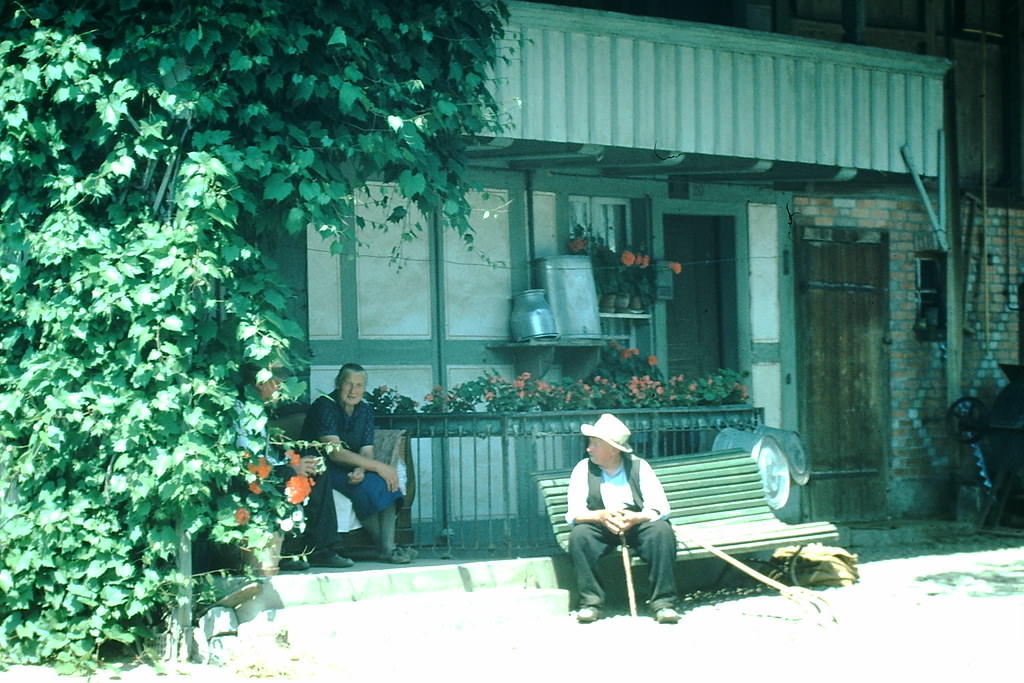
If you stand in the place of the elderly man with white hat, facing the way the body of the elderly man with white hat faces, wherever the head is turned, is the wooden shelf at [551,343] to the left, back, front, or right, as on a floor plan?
back

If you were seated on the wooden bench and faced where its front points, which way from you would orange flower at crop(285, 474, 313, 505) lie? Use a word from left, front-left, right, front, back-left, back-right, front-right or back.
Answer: right

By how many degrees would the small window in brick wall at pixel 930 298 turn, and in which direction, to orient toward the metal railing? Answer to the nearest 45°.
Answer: approximately 45° to its right

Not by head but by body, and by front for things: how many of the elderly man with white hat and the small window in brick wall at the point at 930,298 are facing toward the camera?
2

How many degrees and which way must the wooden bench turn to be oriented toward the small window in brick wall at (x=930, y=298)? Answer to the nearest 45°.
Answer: approximately 90° to its left

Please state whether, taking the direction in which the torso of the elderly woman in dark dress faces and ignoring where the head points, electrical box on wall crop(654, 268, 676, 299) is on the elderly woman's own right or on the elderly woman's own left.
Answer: on the elderly woman's own left

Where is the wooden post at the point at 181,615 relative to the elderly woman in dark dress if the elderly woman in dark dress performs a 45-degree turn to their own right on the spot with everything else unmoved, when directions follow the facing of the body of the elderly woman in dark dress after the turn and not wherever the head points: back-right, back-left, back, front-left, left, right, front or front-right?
front-right

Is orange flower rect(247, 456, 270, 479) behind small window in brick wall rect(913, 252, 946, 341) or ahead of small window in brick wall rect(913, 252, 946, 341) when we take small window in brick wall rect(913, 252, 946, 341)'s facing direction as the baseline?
ahead

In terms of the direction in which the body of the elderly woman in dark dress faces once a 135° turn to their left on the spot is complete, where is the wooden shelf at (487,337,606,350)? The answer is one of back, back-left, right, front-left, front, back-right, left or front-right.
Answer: front-right

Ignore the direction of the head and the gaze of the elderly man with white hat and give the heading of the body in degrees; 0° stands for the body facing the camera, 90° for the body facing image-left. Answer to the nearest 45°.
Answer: approximately 0°

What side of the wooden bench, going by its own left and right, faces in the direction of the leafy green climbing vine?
right

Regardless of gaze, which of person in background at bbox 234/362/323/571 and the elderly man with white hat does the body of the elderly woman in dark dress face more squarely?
the elderly man with white hat

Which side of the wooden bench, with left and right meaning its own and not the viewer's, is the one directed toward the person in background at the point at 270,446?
right

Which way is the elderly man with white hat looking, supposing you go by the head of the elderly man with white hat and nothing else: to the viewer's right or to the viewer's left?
to the viewer's left

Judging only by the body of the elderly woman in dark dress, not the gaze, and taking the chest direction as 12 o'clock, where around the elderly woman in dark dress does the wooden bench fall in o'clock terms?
The wooden bench is roughly at 10 o'clock from the elderly woman in dark dress.

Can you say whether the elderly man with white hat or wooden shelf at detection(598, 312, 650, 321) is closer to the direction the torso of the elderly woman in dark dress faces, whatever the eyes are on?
the elderly man with white hat

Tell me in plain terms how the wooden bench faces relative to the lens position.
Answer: facing the viewer and to the right of the viewer
